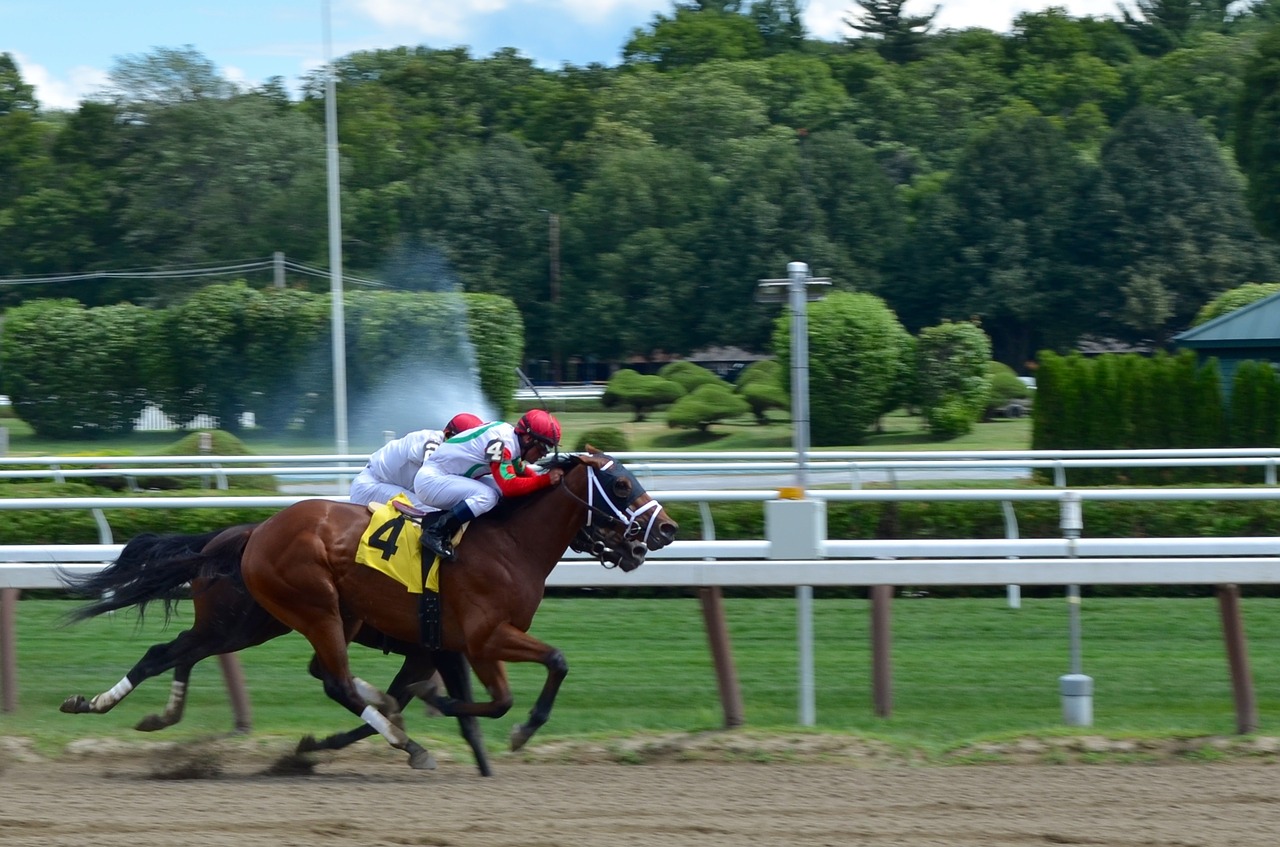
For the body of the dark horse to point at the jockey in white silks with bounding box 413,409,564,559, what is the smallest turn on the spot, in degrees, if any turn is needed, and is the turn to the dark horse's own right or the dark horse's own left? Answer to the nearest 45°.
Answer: approximately 45° to the dark horse's own right

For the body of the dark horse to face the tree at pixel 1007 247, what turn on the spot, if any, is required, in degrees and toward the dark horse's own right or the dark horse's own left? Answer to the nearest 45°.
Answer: approximately 45° to the dark horse's own left

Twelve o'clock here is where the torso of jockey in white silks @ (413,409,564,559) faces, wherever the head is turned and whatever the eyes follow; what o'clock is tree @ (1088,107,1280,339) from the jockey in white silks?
The tree is roughly at 10 o'clock from the jockey in white silks.

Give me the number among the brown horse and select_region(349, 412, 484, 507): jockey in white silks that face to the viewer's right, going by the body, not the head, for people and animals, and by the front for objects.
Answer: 2

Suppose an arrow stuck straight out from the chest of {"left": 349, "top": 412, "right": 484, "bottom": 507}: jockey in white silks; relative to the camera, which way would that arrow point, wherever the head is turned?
to the viewer's right

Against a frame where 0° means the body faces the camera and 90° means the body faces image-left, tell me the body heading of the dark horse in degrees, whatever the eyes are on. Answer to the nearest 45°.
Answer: approximately 270°

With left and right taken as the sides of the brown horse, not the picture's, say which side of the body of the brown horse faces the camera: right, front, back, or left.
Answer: right

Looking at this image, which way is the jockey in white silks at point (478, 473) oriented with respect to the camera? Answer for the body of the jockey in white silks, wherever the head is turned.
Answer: to the viewer's right

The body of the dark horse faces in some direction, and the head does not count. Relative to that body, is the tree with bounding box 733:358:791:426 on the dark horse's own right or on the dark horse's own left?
on the dark horse's own left
